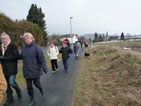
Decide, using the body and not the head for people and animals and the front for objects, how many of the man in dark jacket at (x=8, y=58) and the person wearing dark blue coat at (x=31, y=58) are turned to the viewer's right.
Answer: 0

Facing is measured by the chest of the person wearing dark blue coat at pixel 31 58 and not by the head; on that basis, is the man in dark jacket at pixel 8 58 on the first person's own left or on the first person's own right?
on the first person's own right

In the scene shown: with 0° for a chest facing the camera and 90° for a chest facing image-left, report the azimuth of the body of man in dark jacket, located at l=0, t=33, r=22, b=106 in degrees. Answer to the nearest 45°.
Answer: approximately 45°

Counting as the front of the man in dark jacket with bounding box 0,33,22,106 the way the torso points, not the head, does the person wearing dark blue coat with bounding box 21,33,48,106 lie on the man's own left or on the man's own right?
on the man's own left

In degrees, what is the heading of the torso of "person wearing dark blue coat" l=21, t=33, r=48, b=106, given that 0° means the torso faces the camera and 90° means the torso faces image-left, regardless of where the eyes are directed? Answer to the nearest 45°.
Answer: approximately 45°
